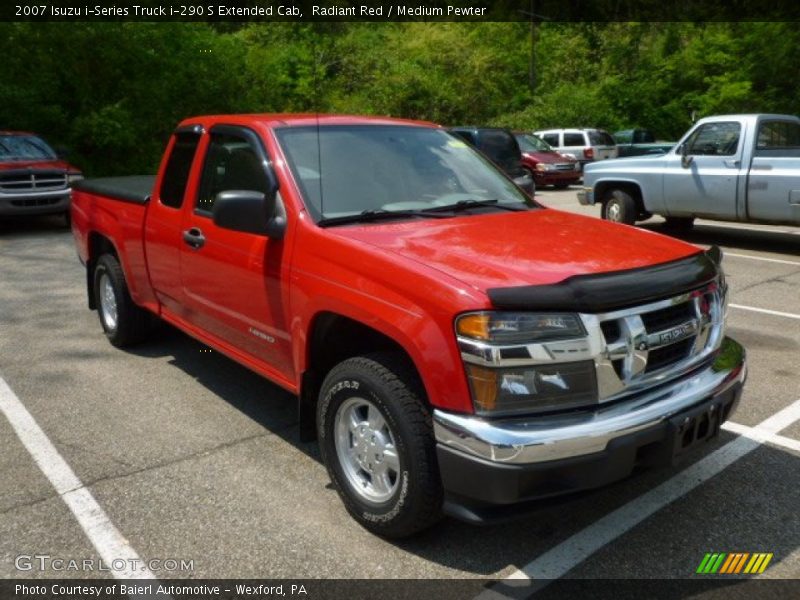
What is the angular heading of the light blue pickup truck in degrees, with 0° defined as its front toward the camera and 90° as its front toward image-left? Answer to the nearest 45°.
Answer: approximately 90°

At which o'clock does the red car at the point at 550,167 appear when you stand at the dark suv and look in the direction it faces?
The red car is roughly at 8 o'clock from the dark suv.

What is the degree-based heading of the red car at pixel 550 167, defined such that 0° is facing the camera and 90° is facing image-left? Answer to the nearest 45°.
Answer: approximately 315°

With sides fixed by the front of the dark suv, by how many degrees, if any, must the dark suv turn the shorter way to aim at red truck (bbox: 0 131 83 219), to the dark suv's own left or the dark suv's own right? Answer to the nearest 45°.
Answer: approximately 90° to the dark suv's own right

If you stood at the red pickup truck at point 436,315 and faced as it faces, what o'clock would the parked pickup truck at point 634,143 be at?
The parked pickup truck is roughly at 8 o'clock from the red pickup truck.

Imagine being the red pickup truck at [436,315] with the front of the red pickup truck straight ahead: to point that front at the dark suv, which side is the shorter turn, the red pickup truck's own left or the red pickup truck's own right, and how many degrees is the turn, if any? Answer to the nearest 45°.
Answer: approximately 135° to the red pickup truck's own left

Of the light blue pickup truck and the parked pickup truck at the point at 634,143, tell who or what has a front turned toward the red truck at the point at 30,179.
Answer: the light blue pickup truck
